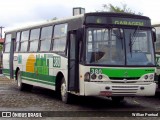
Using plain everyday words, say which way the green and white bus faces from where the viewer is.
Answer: facing the viewer and to the right of the viewer
